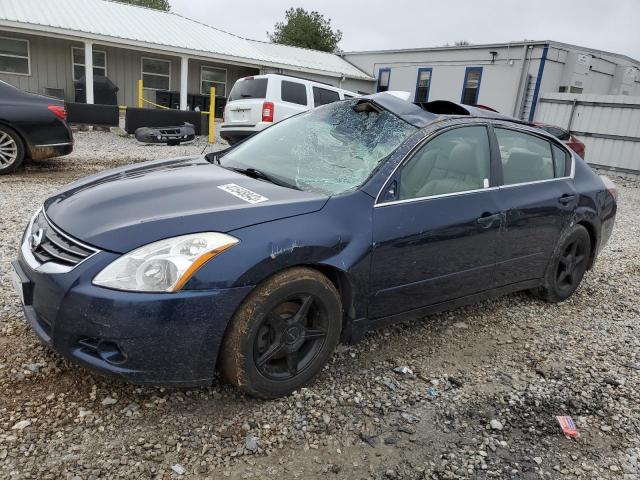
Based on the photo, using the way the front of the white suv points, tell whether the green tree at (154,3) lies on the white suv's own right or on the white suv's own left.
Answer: on the white suv's own left

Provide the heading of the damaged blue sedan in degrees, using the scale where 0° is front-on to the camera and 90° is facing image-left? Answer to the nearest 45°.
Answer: approximately 45°

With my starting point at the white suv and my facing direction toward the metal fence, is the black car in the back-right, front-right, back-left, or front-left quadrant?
back-right

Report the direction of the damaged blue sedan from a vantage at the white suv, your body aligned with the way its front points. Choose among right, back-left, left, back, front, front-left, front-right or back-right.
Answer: back-right

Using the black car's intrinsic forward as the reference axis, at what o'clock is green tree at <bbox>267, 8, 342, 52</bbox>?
The green tree is roughly at 4 o'clock from the black car.

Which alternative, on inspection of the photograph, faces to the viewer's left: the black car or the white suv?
the black car

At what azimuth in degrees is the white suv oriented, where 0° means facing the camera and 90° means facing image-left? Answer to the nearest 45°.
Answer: approximately 225°

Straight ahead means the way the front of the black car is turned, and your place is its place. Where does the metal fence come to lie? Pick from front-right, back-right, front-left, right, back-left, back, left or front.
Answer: back

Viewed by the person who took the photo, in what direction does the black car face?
facing to the left of the viewer

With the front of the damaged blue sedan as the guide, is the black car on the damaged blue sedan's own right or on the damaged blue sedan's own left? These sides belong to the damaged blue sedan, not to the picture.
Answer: on the damaged blue sedan's own right

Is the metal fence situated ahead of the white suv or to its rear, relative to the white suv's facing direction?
ahead

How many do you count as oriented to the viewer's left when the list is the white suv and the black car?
1

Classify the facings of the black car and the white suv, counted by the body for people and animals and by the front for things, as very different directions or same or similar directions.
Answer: very different directions
